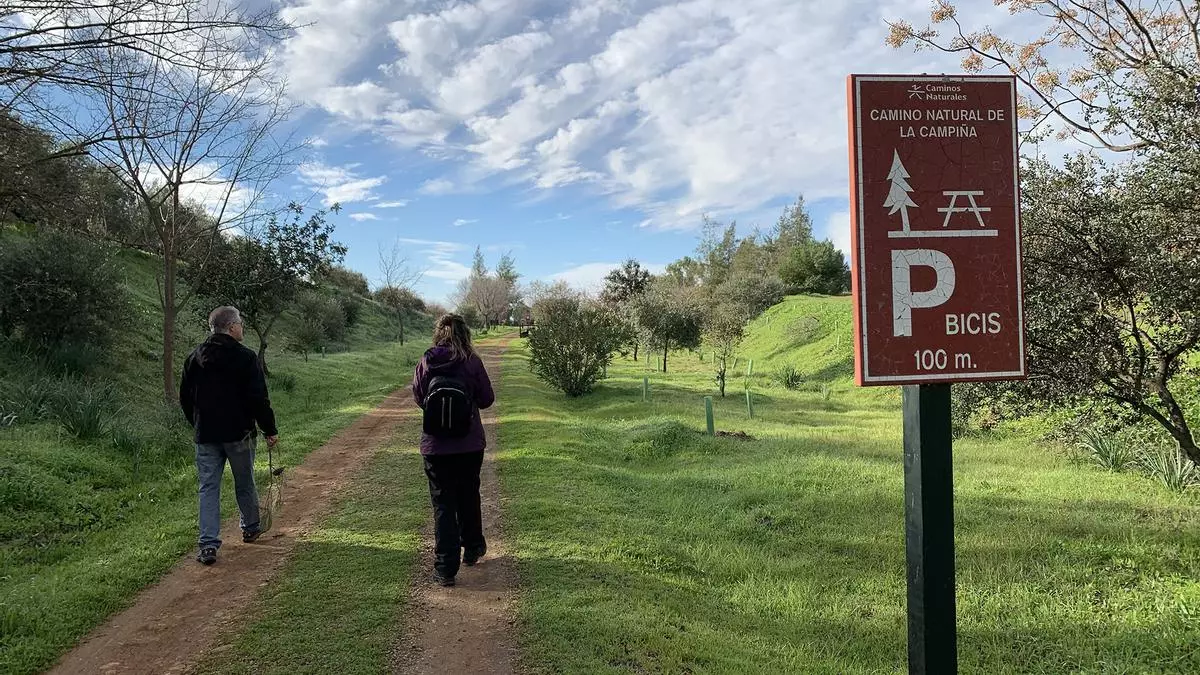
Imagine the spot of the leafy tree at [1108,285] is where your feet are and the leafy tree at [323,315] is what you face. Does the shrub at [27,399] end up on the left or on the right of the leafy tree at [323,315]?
left

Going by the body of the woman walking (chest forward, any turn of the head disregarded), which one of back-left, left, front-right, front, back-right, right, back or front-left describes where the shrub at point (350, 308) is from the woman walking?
front

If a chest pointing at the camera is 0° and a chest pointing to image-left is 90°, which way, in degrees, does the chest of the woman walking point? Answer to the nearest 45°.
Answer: approximately 180°

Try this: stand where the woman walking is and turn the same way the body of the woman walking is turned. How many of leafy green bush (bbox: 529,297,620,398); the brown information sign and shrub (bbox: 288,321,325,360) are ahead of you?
2

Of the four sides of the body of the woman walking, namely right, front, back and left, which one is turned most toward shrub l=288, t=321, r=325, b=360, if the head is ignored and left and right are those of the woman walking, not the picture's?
front

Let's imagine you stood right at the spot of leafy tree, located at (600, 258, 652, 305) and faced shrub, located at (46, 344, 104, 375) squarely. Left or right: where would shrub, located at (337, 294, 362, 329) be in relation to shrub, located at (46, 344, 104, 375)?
right

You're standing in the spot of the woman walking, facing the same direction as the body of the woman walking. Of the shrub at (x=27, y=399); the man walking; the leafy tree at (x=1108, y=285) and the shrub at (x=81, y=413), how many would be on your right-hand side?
1

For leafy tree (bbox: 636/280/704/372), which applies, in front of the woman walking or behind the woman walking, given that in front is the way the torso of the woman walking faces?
in front

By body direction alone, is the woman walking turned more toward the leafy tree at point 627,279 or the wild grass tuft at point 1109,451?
the leafy tree

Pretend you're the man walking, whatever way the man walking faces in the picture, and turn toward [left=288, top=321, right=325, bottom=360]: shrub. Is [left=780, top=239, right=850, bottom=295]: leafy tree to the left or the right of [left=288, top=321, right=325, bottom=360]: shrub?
right

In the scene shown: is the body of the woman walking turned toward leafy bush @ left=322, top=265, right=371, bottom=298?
yes

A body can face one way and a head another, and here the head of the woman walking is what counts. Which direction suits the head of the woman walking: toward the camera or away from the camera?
away from the camera

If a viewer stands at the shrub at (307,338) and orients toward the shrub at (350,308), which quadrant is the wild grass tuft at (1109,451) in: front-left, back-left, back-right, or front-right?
back-right
